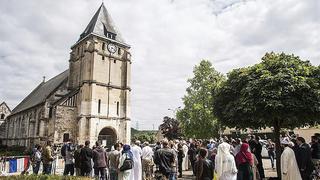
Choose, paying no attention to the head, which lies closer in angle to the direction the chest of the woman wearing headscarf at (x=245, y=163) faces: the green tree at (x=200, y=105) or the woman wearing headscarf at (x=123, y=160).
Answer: the green tree

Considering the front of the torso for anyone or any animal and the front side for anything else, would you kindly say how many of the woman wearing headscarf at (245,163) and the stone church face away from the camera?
1

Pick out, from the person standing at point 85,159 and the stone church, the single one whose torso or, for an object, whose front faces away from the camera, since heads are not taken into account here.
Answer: the person standing

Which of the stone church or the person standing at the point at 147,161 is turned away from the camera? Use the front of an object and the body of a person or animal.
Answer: the person standing

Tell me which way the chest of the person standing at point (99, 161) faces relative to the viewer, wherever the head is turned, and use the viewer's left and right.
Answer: facing away from the viewer

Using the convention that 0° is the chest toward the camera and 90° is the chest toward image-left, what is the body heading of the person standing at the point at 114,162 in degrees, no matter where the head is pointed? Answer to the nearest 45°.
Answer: approximately 225°

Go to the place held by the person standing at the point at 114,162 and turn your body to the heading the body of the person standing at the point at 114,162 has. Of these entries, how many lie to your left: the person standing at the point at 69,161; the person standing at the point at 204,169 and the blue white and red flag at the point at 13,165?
2

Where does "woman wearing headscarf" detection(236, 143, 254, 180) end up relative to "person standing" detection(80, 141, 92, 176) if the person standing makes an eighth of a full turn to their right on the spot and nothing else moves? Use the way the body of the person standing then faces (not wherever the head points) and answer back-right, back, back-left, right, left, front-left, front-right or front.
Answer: right

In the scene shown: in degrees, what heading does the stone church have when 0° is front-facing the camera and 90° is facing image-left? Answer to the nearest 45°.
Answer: approximately 315°

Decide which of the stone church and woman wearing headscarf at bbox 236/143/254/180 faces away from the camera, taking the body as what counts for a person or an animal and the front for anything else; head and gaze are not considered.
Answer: the woman wearing headscarf

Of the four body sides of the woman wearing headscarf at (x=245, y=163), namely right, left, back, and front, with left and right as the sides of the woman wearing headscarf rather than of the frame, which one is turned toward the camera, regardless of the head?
back
